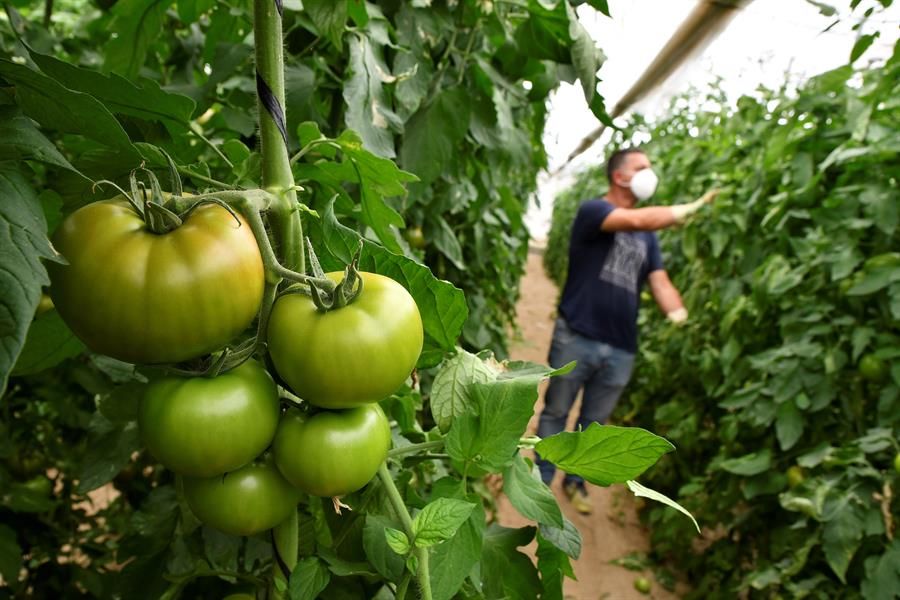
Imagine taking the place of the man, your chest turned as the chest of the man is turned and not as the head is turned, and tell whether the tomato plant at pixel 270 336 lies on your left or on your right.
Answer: on your right

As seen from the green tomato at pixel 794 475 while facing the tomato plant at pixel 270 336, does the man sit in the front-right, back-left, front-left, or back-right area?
back-right

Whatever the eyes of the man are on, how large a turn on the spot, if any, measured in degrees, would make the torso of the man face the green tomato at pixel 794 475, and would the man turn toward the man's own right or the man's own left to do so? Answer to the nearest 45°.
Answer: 0° — they already face it

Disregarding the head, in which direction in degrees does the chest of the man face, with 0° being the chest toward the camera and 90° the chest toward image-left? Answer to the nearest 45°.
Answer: approximately 315°

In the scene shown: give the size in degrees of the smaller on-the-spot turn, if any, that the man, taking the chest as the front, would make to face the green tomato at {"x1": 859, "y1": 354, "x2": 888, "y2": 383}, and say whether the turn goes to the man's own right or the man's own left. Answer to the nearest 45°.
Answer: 0° — they already face it
